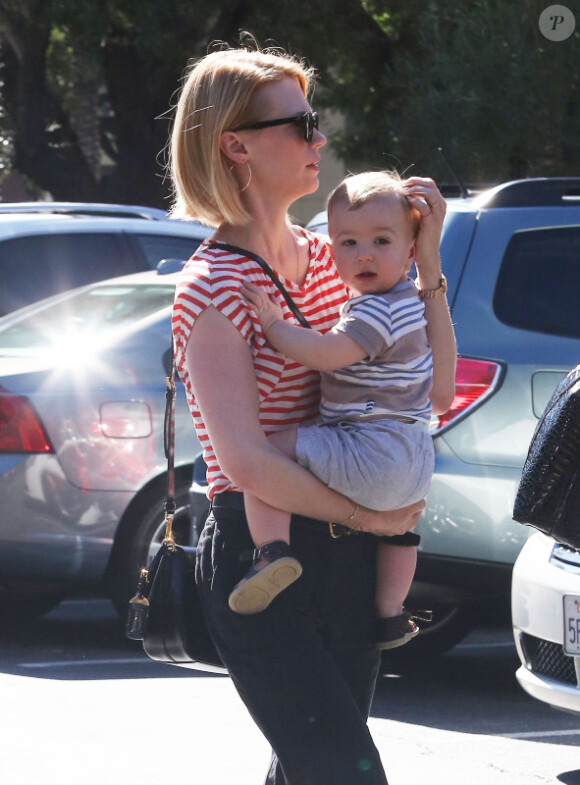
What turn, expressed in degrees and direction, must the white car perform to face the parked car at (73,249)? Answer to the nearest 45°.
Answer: approximately 90° to its right

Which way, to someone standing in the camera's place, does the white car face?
facing the viewer and to the left of the viewer

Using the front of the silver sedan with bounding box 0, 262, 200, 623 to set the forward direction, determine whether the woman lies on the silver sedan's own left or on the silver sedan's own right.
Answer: on the silver sedan's own right

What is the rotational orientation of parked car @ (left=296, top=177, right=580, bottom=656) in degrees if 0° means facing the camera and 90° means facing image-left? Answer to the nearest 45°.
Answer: approximately 225°

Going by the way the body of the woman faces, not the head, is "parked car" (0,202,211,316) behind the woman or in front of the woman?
behind

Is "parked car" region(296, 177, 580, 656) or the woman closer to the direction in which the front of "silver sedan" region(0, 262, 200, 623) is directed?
the parked car

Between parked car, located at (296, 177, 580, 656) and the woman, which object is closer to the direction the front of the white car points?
the woman

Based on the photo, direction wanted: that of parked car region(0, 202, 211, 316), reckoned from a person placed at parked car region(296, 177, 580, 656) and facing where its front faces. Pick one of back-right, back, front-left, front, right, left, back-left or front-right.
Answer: left

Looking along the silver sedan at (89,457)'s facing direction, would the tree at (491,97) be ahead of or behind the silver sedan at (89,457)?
ahead

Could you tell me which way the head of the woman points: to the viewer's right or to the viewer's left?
to the viewer's right

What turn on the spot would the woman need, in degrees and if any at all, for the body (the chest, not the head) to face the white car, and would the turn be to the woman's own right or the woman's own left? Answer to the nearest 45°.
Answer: approximately 90° to the woman's own left

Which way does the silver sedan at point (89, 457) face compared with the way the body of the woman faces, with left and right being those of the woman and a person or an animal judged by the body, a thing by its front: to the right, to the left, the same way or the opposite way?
to the left

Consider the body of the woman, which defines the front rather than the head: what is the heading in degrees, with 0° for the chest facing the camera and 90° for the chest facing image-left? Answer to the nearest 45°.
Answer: approximately 315°
